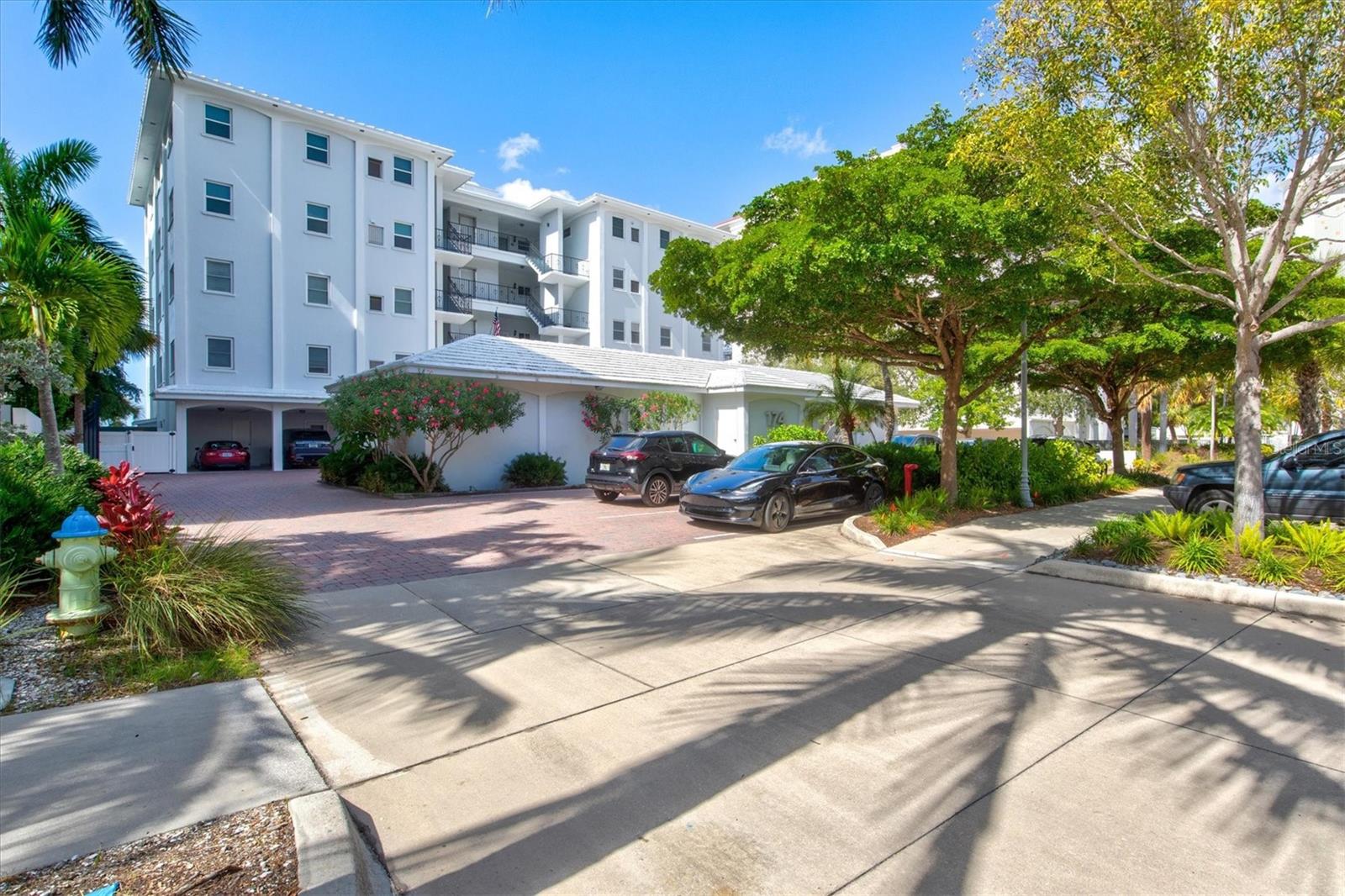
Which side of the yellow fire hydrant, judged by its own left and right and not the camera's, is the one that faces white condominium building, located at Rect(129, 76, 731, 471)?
back

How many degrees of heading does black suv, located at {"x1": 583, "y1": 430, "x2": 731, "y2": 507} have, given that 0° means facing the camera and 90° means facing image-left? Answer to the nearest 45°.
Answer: approximately 225°

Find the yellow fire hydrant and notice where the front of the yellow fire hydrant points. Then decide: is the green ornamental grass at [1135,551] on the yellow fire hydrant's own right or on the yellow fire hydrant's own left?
on the yellow fire hydrant's own left

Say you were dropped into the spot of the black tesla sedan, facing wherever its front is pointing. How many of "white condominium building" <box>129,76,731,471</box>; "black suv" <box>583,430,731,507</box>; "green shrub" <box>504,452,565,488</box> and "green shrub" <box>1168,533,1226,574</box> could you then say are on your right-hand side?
3

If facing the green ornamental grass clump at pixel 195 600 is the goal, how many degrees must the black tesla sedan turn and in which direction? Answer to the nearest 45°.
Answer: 0° — it already faces it

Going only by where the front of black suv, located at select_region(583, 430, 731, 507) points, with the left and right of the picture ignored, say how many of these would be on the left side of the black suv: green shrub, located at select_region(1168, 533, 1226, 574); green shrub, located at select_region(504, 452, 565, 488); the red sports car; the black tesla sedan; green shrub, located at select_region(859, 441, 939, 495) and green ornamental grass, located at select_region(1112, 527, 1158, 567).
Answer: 2

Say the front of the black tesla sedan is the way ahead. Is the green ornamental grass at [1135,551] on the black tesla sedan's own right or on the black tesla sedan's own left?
on the black tesla sedan's own left

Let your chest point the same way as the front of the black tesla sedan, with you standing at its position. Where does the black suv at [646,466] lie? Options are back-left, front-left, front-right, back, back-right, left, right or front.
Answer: right

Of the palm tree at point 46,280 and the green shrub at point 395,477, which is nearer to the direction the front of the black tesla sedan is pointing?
the palm tree
